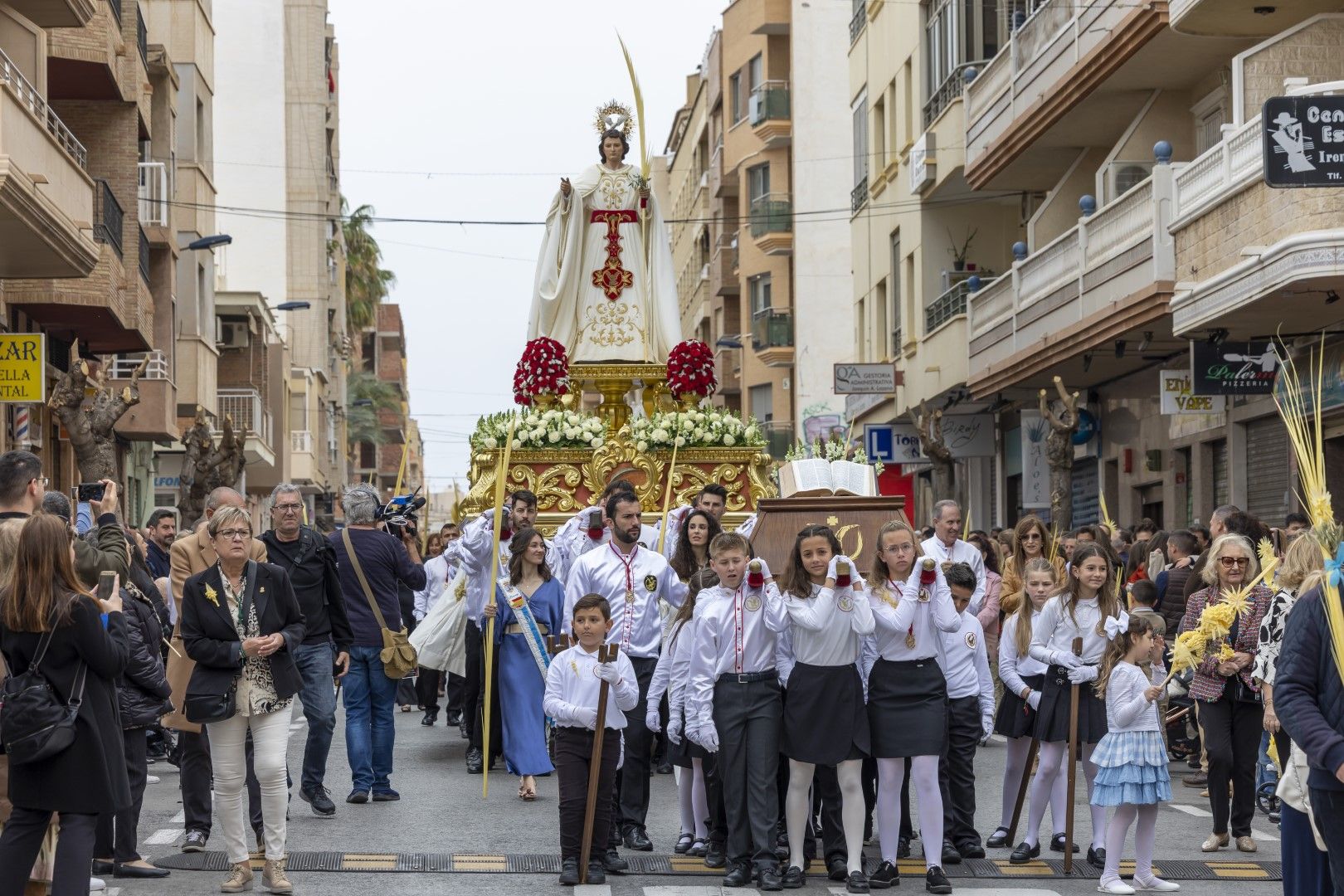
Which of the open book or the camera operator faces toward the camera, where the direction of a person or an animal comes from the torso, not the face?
the open book

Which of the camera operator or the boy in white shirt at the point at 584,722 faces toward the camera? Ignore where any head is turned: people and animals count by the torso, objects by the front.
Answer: the boy in white shirt

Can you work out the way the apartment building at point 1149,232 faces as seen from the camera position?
facing the viewer and to the left of the viewer

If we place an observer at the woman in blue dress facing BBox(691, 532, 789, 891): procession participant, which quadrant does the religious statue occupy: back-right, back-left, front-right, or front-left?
back-left

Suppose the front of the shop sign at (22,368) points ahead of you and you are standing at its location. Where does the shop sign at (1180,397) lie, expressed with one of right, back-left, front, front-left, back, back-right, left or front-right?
left

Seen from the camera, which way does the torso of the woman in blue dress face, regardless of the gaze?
toward the camera

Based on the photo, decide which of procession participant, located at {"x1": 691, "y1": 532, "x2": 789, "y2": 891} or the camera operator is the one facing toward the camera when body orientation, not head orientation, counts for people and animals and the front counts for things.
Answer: the procession participant

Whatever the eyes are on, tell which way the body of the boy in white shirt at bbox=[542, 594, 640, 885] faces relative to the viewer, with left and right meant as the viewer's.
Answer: facing the viewer

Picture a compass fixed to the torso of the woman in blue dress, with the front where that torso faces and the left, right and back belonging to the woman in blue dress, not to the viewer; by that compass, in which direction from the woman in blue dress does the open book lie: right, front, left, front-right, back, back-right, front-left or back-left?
left

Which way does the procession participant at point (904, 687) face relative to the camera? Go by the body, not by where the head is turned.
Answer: toward the camera

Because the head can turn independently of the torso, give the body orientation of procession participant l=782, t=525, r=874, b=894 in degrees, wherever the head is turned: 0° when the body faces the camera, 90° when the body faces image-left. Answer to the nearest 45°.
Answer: approximately 0°

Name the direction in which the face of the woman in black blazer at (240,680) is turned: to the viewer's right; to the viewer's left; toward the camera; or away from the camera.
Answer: toward the camera

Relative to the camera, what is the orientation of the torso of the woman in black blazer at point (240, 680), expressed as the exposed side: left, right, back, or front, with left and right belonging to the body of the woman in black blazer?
front

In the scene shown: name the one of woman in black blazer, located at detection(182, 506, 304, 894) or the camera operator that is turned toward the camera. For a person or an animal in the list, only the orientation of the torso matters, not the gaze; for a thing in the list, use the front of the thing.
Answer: the woman in black blazer

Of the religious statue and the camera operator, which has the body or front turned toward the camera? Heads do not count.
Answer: the religious statue

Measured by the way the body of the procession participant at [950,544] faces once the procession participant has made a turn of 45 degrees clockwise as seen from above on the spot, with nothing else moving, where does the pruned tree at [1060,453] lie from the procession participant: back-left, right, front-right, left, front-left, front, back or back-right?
back-right
